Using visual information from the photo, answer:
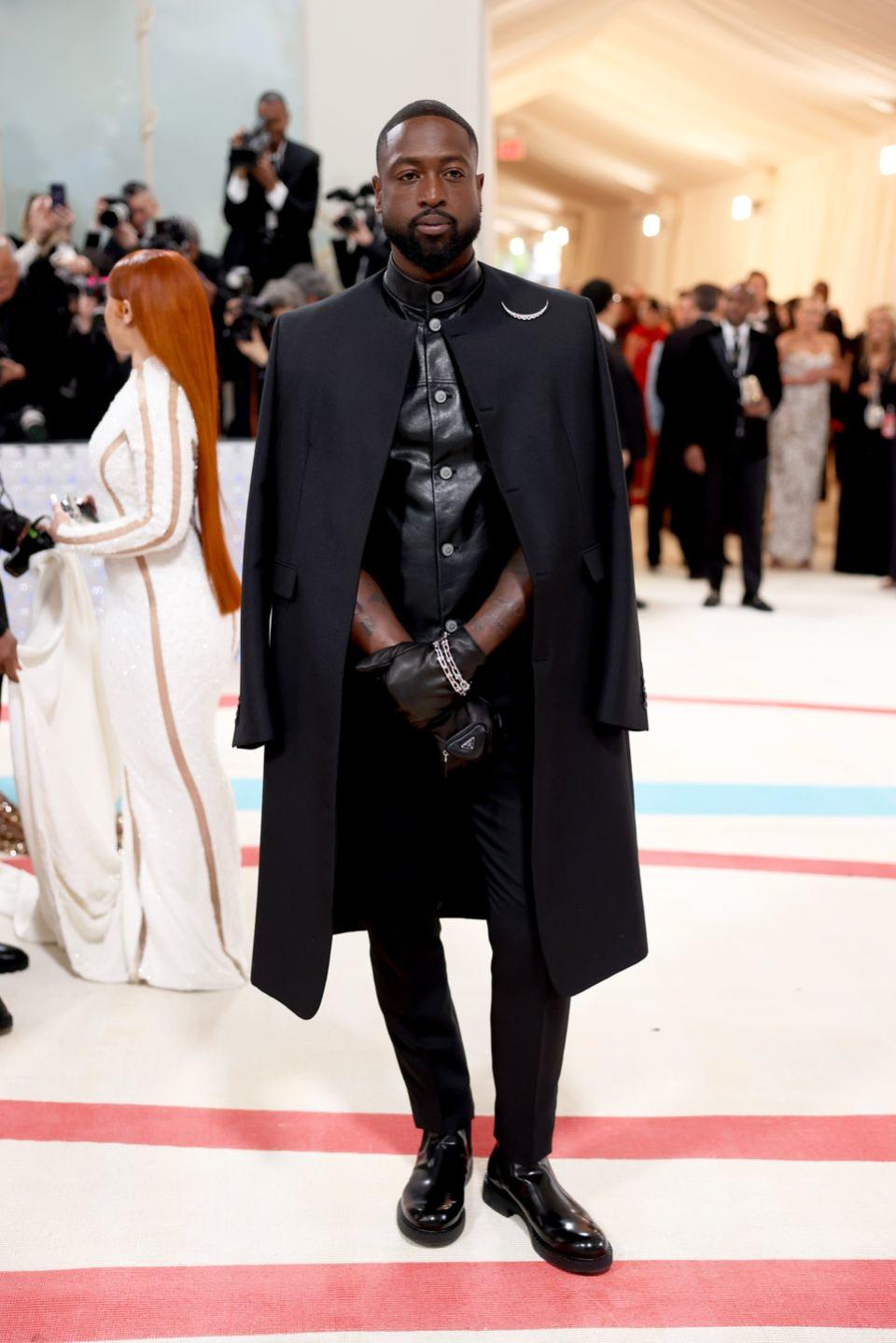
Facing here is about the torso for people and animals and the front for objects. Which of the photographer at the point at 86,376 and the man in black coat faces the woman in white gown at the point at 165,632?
the photographer

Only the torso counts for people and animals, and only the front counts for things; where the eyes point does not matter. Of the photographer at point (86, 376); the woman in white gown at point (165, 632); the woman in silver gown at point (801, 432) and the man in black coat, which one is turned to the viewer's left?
the woman in white gown at point (165, 632)

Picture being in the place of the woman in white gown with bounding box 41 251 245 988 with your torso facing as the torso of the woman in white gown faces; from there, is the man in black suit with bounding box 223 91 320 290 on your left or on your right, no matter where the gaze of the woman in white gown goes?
on your right

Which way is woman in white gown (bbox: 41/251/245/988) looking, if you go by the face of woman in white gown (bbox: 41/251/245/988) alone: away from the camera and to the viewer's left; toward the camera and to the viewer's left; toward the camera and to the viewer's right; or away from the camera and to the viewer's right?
away from the camera and to the viewer's left
